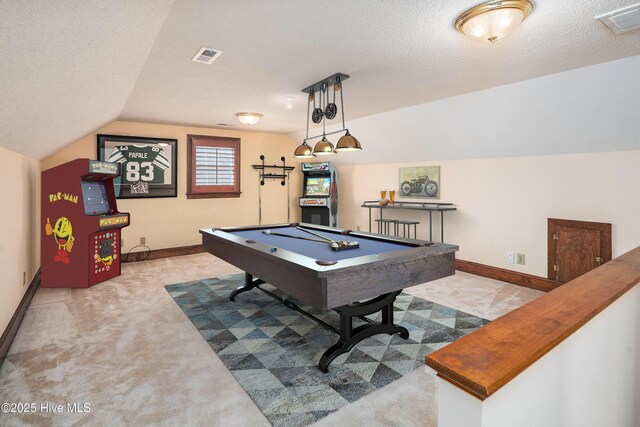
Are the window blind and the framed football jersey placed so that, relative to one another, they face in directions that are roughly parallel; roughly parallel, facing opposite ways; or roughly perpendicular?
roughly parallel

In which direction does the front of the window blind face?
toward the camera

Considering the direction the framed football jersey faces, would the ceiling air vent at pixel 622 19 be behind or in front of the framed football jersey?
in front

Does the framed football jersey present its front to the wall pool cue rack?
no

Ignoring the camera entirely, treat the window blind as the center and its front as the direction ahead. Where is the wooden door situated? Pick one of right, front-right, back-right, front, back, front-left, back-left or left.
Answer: front-left

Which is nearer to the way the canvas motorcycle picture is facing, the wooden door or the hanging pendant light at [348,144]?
the hanging pendant light

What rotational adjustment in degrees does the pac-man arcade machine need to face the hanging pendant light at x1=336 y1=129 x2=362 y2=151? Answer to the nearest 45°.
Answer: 0° — it already faces it

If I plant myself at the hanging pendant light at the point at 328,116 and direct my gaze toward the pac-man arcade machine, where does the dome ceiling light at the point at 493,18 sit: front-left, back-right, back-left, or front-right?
back-left

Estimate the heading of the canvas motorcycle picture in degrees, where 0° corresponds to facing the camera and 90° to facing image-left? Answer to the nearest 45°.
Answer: approximately 45°

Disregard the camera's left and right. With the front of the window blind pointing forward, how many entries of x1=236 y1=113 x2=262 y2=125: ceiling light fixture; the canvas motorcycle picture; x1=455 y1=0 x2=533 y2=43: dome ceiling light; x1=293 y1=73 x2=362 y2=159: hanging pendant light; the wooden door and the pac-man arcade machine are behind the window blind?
0

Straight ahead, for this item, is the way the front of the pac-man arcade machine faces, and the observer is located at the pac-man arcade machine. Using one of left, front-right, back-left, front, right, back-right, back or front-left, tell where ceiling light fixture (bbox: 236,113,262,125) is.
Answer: front-left

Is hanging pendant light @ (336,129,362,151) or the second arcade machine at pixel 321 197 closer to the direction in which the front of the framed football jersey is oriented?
the hanging pendant light

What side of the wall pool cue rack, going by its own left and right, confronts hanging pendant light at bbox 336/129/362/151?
front

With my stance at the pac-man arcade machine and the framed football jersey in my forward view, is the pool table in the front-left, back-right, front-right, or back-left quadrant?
back-right

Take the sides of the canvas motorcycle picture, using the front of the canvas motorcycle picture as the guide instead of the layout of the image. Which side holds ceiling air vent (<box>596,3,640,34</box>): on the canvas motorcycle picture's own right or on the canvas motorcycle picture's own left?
on the canvas motorcycle picture's own left

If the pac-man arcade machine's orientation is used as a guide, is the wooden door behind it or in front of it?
in front

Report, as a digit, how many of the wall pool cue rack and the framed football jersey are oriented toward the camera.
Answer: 2

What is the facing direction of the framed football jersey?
toward the camera

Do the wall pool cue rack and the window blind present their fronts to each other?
no

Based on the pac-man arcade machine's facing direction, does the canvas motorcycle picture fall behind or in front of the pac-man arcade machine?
in front
